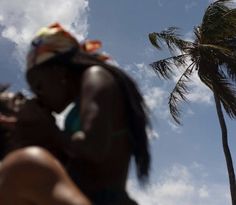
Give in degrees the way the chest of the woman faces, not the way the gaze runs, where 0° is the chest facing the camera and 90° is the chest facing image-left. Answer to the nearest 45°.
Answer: approximately 90°
